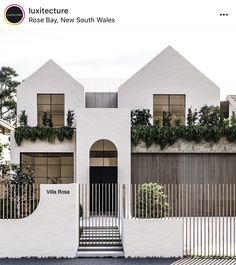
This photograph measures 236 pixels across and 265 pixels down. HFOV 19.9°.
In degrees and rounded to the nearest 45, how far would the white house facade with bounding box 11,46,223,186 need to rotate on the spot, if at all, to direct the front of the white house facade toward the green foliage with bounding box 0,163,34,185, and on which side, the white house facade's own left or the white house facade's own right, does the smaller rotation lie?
approximately 45° to the white house facade's own right

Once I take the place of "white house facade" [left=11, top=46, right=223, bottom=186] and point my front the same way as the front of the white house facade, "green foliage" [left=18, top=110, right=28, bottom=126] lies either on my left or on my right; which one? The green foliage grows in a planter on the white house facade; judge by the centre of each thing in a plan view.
on my right

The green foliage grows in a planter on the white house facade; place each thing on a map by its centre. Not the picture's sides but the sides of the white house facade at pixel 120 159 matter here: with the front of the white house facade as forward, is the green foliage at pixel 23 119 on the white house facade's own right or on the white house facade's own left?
on the white house facade's own right

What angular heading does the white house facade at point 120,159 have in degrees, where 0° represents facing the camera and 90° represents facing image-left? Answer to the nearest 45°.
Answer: approximately 0°
